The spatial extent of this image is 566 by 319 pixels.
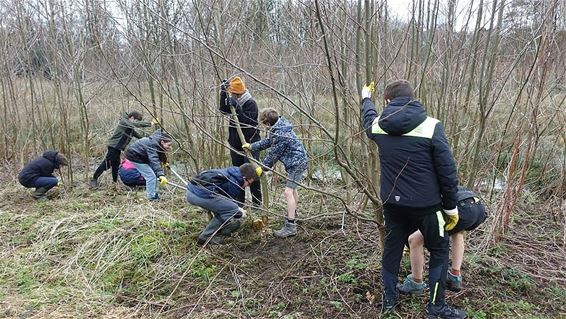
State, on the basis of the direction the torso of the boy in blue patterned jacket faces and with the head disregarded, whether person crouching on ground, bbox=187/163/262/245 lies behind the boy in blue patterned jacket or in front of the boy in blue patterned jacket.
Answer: in front

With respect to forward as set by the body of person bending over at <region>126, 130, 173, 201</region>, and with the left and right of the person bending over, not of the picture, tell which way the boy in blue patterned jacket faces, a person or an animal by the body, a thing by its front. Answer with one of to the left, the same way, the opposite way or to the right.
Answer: the opposite way

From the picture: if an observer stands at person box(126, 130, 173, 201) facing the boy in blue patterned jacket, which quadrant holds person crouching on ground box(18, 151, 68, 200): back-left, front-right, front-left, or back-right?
back-right

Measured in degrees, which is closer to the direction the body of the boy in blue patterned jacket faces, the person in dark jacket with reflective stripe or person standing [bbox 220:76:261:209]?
the person standing

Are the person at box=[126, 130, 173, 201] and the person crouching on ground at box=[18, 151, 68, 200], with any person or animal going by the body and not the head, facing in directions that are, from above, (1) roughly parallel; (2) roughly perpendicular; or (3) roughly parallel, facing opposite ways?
roughly parallel

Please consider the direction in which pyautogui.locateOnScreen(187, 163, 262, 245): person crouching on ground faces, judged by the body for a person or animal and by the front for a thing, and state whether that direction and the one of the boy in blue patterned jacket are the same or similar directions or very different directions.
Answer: very different directions

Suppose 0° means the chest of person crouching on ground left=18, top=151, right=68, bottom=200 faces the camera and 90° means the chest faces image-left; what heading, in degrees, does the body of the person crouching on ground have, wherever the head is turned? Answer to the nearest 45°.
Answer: approximately 270°

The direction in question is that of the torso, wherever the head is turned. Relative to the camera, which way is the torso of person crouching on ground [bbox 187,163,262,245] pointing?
to the viewer's right

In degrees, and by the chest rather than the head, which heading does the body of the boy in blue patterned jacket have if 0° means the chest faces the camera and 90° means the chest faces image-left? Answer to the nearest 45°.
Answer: approximately 90°

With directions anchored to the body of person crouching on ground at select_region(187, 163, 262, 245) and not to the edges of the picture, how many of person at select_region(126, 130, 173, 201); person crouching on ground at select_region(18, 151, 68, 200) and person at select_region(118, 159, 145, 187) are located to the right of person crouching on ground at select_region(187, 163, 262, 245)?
0

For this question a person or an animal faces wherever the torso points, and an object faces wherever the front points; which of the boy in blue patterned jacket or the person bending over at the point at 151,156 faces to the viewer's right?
the person bending over

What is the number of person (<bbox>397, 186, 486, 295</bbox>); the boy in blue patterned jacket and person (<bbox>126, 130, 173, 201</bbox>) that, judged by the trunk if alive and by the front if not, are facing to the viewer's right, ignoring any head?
1
